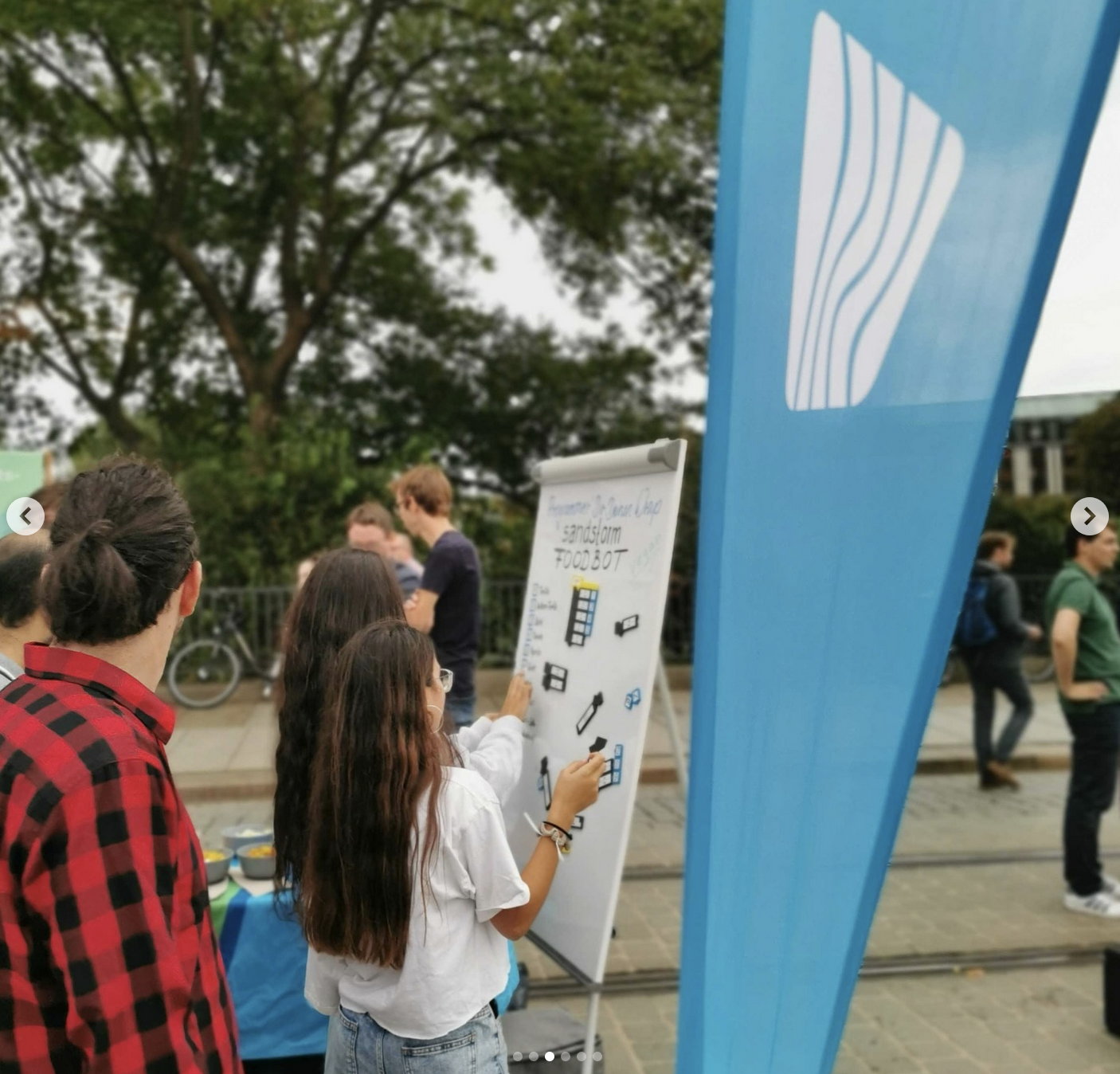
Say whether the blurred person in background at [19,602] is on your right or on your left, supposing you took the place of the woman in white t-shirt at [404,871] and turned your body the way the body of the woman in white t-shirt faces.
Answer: on your left

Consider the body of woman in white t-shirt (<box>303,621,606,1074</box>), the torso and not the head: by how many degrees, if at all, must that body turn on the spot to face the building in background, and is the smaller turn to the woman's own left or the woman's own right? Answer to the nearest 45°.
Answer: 0° — they already face it

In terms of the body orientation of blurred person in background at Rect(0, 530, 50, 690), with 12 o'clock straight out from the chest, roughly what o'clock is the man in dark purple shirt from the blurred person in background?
The man in dark purple shirt is roughly at 12 o'clock from the blurred person in background.

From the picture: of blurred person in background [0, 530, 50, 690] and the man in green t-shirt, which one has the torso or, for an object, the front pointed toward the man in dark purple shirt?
the blurred person in background

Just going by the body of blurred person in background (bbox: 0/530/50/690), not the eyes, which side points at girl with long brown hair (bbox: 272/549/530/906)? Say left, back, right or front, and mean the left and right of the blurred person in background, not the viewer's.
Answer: right

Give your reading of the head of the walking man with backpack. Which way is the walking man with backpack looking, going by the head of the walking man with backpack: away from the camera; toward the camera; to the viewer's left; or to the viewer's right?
to the viewer's right

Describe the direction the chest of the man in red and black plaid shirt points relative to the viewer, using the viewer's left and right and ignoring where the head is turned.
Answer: facing away from the viewer and to the right of the viewer

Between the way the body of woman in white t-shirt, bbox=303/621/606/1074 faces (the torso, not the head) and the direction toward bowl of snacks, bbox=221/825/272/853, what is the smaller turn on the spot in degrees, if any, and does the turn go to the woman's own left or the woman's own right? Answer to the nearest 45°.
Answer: approximately 45° to the woman's own left
